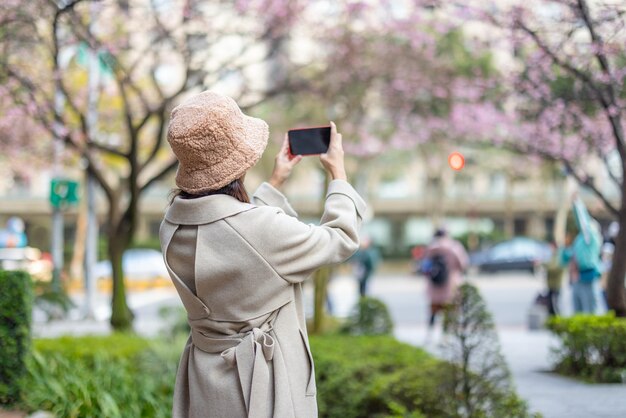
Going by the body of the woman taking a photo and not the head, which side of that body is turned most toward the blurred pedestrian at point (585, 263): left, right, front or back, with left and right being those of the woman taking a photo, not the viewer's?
front

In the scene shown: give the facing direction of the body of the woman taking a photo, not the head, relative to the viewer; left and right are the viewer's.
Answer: facing away from the viewer and to the right of the viewer

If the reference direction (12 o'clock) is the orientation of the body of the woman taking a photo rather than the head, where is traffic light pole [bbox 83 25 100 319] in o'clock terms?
The traffic light pole is roughly at 10 o'clock from the woman taking a photo.

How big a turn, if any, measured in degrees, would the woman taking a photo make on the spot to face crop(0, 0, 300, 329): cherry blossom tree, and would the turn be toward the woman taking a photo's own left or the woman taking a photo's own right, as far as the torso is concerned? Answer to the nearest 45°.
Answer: approximately 45° to the woman taking a photo's own left

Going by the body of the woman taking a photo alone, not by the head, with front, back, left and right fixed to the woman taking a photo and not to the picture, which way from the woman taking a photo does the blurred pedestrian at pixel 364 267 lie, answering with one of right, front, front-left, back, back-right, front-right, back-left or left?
front-left

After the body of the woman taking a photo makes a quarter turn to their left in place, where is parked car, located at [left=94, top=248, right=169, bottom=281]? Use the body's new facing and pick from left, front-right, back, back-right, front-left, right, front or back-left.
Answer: front-right

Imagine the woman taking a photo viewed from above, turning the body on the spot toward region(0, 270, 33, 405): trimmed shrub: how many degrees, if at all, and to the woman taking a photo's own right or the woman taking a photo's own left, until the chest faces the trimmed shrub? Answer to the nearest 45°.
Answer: approximately 90° to the woman taking a photo's own left

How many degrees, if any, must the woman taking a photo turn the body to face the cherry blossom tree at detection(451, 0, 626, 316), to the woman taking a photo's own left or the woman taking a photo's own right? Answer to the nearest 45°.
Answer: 0° — they already face it

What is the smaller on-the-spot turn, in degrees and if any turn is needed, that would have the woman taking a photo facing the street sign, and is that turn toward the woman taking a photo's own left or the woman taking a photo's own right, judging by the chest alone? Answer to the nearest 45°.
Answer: approximately 45° to the woman taking a photo's own left

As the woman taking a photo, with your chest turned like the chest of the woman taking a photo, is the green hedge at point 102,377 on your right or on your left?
on your left

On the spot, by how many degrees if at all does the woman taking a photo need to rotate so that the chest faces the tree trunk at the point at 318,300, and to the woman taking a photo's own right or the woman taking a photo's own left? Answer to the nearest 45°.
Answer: approximately 45° to the woman taking a photo's own left
